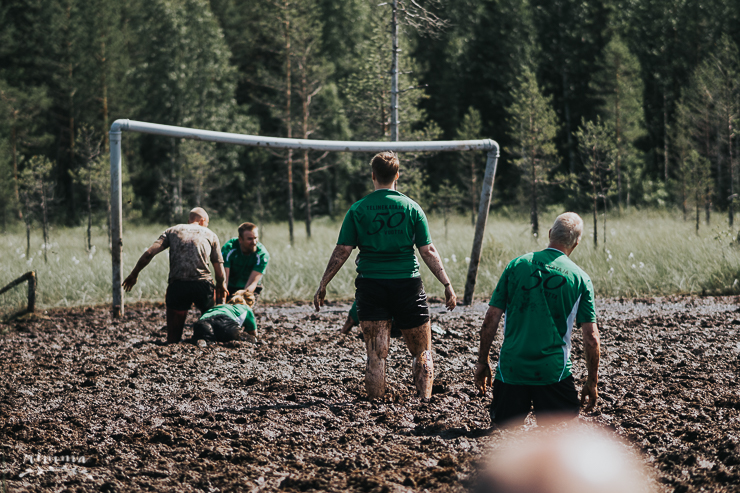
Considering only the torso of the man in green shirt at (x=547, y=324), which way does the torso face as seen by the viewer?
away from the camera

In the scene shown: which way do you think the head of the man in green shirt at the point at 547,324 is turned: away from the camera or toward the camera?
away from the camera

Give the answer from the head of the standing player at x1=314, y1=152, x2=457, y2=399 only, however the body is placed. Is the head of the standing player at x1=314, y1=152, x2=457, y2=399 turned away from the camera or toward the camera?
away from the camera

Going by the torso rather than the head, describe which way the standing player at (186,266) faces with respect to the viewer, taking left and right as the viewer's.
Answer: facing away from the viewer

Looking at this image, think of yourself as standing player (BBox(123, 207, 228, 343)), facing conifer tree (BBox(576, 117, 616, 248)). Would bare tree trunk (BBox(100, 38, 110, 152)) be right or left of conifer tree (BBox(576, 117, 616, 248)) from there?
left

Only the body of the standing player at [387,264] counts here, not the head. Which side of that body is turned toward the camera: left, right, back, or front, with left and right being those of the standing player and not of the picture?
back

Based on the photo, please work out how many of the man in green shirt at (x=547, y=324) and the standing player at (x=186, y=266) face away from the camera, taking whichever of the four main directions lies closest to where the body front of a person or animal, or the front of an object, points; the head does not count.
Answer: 2
